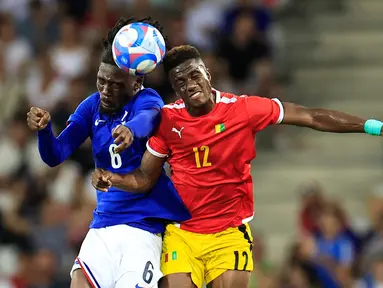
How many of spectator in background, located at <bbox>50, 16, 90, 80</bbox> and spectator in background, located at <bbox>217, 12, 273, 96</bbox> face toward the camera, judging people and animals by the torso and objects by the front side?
2

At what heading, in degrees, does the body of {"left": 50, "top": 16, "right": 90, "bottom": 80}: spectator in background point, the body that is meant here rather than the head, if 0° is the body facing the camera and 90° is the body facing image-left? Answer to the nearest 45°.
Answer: approximately 0°

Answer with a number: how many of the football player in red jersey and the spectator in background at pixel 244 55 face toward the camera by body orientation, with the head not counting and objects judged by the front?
2
